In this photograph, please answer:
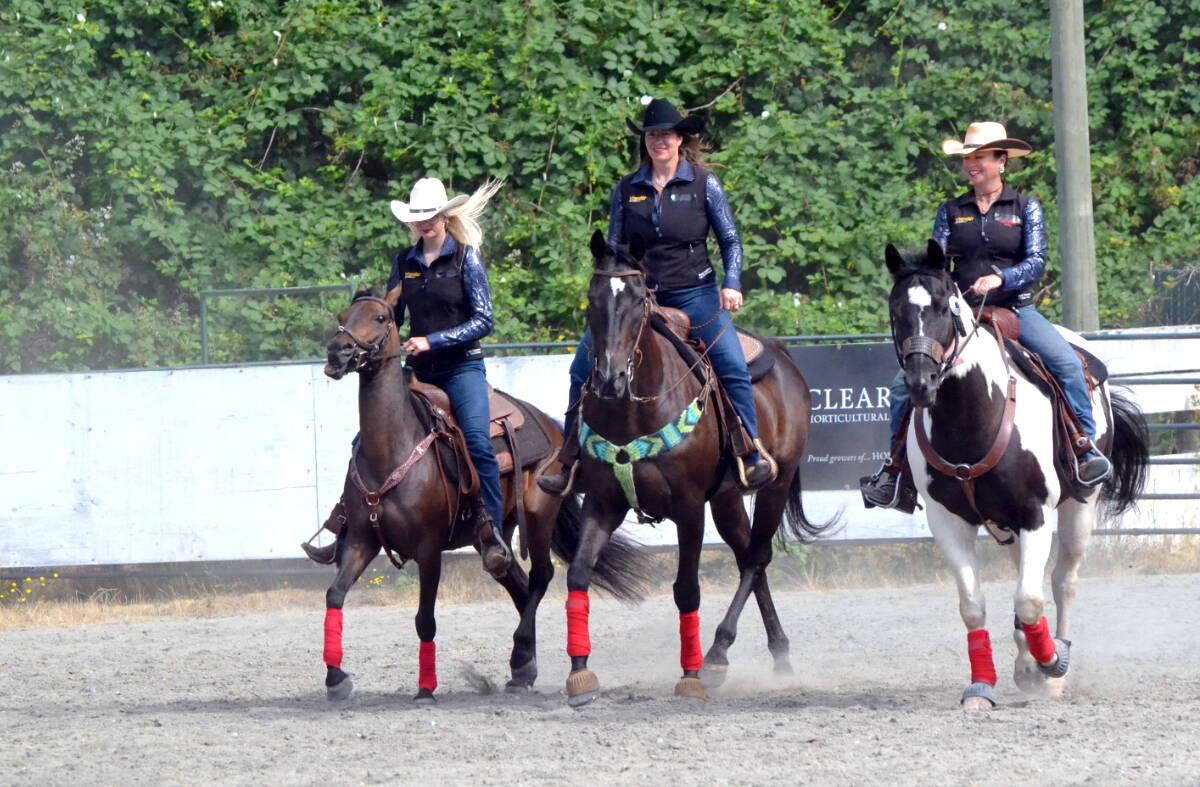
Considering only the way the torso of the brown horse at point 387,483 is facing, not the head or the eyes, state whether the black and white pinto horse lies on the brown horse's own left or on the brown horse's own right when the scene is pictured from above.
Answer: on the brown horse's own left

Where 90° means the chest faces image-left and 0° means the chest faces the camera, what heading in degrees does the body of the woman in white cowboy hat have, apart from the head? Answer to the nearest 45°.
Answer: approximately 45°

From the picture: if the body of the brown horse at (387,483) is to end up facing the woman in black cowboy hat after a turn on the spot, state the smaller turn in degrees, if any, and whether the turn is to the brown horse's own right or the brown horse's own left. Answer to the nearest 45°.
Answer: approximately 135° to the brown horse's own left

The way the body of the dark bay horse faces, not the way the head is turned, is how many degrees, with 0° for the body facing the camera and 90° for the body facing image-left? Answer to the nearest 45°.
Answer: approximately 45°

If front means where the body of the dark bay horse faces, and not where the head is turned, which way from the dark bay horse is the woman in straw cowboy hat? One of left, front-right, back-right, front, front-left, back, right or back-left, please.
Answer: back-left

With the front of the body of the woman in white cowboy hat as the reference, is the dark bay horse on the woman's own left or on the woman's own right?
on the woman's own left

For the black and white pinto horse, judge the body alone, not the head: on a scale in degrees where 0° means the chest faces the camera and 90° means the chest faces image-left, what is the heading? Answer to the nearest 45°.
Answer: approximately 45°

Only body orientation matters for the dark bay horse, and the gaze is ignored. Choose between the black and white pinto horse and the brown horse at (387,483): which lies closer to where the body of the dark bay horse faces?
the brown horse
